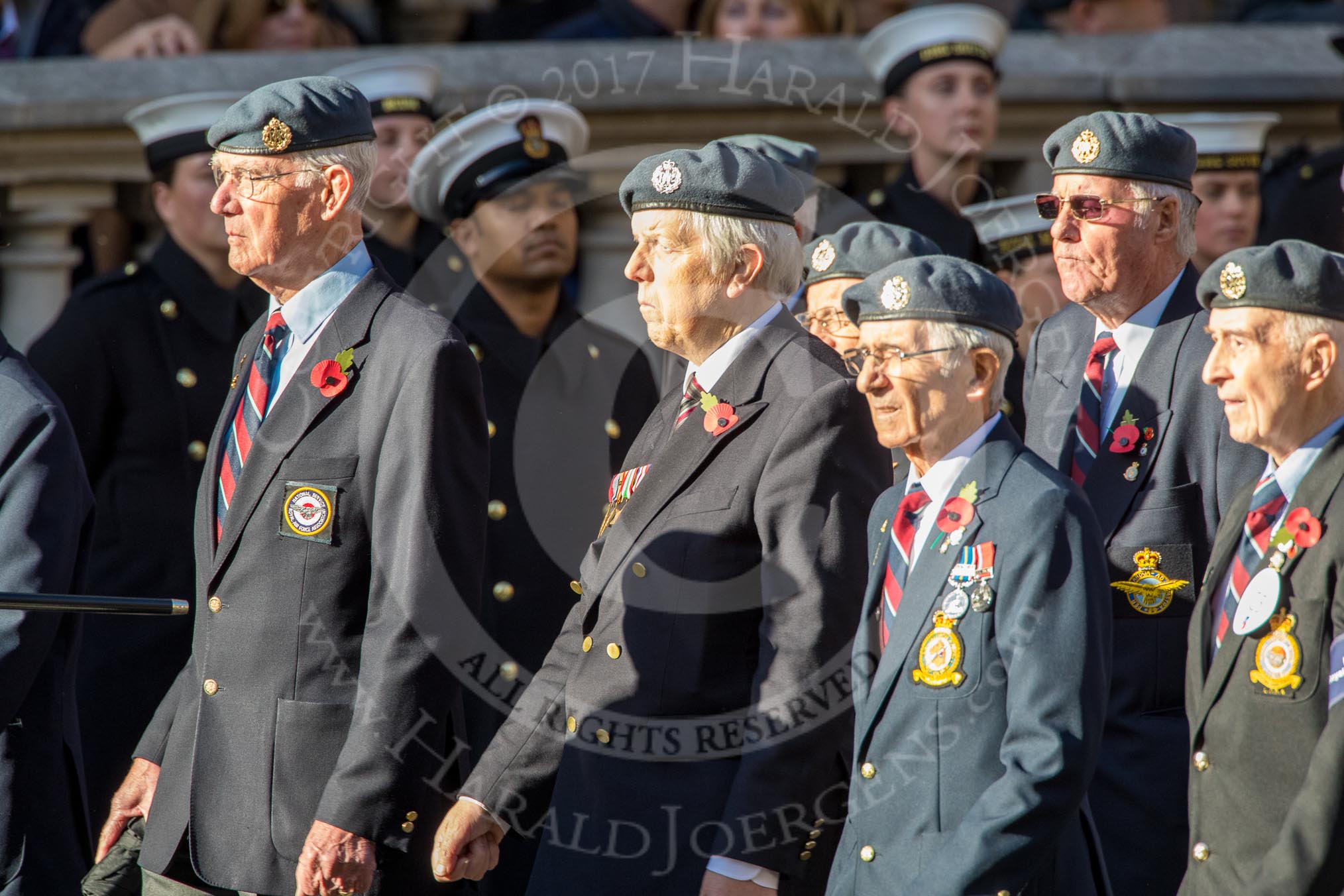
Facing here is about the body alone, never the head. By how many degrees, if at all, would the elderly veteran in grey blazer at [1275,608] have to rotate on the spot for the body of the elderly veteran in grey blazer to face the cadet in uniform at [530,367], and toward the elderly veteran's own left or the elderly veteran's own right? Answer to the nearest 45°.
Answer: approximately 90° to the elderly veteran's own right

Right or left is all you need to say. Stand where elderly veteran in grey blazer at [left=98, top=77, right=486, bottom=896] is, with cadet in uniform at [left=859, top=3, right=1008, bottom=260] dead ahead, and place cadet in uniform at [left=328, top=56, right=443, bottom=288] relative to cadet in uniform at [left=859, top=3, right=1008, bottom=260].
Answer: left

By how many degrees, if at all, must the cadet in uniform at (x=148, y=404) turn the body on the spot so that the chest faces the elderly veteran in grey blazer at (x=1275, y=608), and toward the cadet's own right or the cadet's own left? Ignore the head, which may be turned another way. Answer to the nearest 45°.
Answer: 0° — they already face them

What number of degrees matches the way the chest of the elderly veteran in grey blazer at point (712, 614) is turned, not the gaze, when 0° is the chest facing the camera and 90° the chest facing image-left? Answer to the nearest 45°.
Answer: approximately 45°

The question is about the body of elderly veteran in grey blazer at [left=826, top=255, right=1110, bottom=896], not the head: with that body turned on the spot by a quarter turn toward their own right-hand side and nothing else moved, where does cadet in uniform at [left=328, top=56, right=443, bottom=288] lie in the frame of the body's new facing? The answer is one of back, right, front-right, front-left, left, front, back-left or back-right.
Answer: front

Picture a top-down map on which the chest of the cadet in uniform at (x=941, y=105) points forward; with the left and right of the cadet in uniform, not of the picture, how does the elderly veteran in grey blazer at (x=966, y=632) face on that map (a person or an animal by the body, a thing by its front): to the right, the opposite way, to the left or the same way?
to the right

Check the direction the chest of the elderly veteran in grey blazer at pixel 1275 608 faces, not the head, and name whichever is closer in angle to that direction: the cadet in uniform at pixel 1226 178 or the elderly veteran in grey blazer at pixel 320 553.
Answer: the elderly veteran in grey blazer

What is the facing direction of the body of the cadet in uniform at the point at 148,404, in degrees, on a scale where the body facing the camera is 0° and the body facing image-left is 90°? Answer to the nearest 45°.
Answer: approximately 315°

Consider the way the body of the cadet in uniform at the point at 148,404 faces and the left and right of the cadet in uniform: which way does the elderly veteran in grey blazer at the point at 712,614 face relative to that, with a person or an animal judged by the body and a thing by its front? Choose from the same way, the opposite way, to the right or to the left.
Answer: to the right
